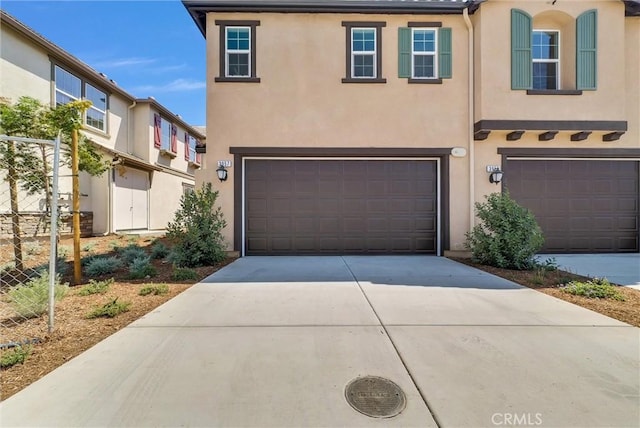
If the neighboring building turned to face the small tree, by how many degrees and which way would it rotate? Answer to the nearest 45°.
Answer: approximately 45° to its right

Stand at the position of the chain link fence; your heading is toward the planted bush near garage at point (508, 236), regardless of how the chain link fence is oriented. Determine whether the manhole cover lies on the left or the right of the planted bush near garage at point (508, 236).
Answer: right

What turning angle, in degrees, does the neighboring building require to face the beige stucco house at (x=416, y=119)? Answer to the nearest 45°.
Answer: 0° — it already faces it

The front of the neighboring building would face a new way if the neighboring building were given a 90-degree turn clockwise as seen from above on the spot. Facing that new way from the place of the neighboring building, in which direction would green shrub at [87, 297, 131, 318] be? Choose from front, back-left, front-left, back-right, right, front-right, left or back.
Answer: front-left

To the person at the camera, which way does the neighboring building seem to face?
facing the viewer and to the right of the viewer

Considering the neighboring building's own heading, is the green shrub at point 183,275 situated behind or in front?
in front

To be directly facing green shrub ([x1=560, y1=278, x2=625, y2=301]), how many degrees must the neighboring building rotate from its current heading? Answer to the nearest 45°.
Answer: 0° — it already faces it

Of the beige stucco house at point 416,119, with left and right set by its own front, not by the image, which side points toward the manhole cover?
front

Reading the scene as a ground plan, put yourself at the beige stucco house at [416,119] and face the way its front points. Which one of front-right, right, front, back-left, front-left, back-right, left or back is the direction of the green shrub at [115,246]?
right

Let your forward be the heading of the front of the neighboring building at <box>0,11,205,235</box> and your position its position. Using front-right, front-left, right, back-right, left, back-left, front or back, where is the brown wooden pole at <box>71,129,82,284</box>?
front-right

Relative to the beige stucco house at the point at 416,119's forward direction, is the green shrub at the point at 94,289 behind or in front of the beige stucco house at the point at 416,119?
in front

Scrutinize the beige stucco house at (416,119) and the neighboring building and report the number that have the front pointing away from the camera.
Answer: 0

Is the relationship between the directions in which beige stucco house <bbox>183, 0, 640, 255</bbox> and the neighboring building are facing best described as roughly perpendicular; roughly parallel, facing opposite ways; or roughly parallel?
roughly perpendicular

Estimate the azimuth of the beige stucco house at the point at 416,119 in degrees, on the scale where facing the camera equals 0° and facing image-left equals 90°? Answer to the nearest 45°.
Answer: approximately 0°

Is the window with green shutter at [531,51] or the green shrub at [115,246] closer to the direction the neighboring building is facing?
the window with green shutter
